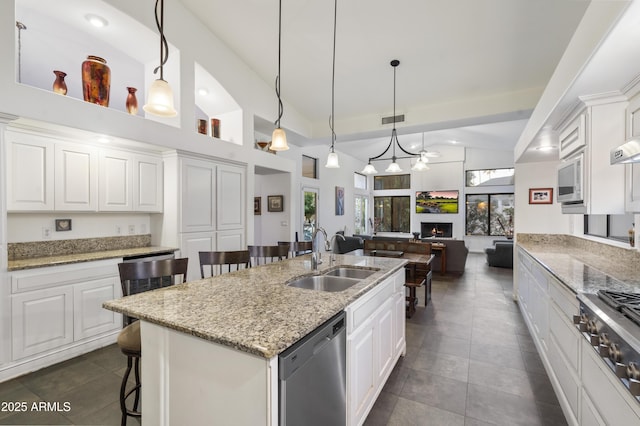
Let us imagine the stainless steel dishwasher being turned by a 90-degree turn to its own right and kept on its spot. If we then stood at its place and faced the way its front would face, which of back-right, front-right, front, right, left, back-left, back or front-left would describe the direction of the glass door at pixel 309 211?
back-right

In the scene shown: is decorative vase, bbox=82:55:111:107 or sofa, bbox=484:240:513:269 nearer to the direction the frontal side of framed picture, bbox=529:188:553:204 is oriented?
the decorative vase

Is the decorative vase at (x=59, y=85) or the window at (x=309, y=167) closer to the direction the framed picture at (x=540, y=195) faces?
the decorative vase

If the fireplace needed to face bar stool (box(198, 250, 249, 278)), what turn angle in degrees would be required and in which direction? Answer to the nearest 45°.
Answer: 0° — it already faces it

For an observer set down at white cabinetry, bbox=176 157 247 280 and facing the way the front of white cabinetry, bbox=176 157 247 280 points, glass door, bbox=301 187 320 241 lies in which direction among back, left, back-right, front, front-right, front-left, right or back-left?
left

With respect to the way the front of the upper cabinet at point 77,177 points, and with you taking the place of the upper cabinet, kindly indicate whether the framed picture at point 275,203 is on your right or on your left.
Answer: on your left

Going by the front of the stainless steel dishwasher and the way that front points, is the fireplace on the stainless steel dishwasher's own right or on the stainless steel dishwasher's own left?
on the stainless steel dishwasher's own left

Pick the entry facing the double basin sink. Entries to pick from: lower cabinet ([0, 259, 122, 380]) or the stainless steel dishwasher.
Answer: the lower cabinet

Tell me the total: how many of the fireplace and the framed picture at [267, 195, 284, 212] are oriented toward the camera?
2

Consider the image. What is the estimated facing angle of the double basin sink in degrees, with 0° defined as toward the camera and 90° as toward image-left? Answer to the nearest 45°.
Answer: approximately 315°
